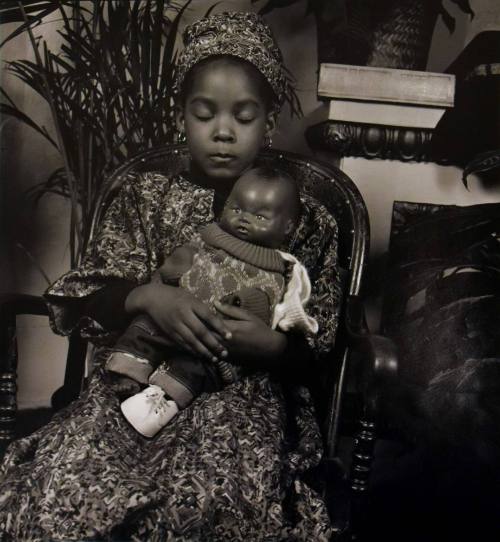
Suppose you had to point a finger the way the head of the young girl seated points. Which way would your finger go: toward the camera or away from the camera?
toward the camera

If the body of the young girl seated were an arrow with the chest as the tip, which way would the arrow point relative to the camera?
toward the camera

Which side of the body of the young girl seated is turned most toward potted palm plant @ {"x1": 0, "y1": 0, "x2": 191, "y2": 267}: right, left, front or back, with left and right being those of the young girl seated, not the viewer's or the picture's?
back

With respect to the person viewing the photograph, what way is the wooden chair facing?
facing the viewer and to the left of the viewer

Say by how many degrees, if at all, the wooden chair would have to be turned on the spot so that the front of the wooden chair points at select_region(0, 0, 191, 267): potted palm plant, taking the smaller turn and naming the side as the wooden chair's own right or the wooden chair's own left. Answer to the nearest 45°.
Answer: approximately 90° to the wooden chair's own right
